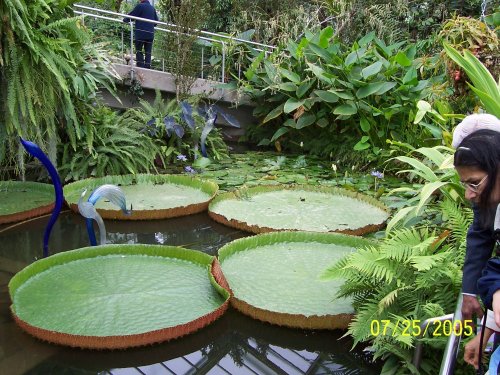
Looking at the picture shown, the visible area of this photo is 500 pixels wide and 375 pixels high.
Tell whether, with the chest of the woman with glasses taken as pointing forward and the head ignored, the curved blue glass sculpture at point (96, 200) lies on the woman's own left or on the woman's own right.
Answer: on the woman's own right

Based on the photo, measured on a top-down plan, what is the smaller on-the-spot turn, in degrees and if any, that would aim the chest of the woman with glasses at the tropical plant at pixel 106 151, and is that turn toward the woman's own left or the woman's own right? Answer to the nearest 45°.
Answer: approximately 90° to the woman's own right

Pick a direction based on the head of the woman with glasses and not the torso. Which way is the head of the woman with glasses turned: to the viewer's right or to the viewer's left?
to the viewer's left

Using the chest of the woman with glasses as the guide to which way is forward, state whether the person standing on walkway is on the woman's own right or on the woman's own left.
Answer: on the woman's own right

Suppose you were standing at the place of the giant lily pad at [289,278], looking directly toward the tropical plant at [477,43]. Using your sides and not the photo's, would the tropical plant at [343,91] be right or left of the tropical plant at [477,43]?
left

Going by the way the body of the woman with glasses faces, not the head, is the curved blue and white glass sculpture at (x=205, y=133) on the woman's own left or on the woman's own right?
on the woman's own right

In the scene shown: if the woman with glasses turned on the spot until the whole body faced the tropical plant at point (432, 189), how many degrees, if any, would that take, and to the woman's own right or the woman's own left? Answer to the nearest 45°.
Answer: approximately 135° to the woman's own right

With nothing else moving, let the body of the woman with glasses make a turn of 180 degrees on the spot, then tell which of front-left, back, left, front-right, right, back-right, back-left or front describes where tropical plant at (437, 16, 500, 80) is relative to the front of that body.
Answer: front-left

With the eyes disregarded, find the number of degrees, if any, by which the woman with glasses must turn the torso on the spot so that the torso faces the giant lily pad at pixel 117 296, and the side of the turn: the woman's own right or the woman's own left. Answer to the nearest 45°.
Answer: approximately 45° to the woman's own right

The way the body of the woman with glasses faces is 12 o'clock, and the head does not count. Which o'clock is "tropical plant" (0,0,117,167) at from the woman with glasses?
The tropical plant is roughly at 2 o'clock from the woman with glasses.

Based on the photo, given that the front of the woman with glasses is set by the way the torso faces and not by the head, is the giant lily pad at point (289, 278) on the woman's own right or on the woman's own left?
on the woman's own right

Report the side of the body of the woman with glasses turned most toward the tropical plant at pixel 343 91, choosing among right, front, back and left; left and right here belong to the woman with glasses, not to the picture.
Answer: right

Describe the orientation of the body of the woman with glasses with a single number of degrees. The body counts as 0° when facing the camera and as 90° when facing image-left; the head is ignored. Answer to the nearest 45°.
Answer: approximately 45°
